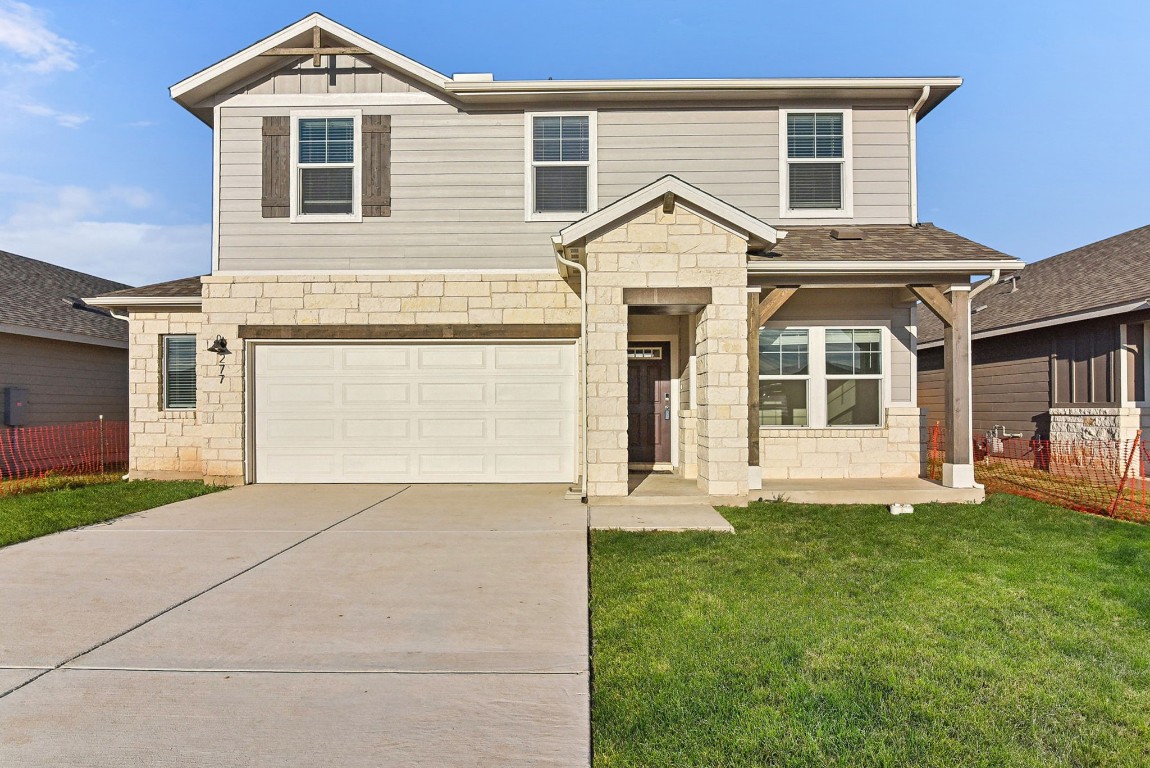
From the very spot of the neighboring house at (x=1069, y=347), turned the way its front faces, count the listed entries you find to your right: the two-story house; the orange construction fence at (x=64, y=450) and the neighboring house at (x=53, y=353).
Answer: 3

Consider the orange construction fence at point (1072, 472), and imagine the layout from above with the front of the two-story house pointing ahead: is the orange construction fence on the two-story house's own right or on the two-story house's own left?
on the two-story house's own left

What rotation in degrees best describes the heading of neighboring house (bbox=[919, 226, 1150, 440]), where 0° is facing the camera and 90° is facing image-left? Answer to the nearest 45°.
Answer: approximately 315°

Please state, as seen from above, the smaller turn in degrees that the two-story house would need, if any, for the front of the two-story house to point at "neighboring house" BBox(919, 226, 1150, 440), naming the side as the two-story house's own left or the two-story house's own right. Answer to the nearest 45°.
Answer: approximately 90° to the two-story house's own left

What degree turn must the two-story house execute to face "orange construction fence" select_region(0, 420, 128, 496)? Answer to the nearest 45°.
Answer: approximately 90° to its right

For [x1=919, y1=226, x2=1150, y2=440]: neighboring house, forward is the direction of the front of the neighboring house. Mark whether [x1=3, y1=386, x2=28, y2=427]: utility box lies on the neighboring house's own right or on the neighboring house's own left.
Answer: on the neighboring house's own right

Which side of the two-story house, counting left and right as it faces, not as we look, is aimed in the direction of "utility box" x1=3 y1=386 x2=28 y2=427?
right
